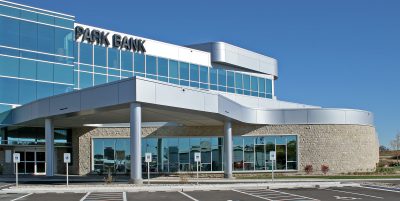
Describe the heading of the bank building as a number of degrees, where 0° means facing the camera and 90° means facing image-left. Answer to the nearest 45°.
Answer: approximately 315°
